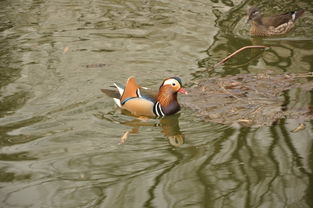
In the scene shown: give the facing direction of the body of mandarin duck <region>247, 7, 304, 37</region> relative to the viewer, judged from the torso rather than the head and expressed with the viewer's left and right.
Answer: facing to the left of the viewer

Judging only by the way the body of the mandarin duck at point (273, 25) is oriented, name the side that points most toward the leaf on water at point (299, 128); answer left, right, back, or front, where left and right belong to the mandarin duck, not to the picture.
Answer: left

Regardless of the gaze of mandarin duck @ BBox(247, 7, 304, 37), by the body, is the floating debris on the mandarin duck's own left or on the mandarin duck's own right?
on the mandarin duck's own left

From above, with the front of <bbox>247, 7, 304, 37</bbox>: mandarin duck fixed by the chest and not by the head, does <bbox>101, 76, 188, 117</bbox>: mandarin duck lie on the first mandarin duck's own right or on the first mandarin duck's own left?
on the first mandarin duck's own left

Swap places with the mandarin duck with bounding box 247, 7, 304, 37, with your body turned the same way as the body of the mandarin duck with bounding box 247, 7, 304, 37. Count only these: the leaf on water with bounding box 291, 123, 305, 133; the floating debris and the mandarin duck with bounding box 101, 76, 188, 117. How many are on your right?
0
